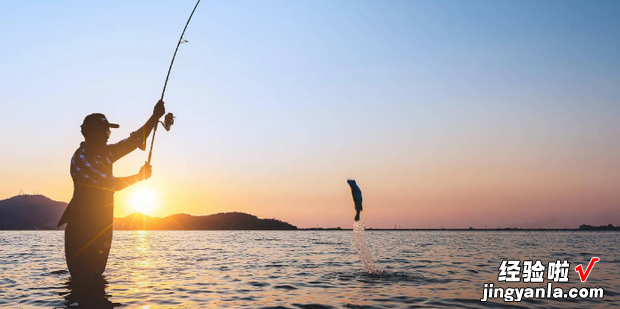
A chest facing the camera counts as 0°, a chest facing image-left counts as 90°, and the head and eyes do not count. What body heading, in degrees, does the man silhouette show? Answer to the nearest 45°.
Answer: approximately 270°

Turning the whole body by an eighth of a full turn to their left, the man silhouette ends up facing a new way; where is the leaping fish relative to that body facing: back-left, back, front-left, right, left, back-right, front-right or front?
front-right
